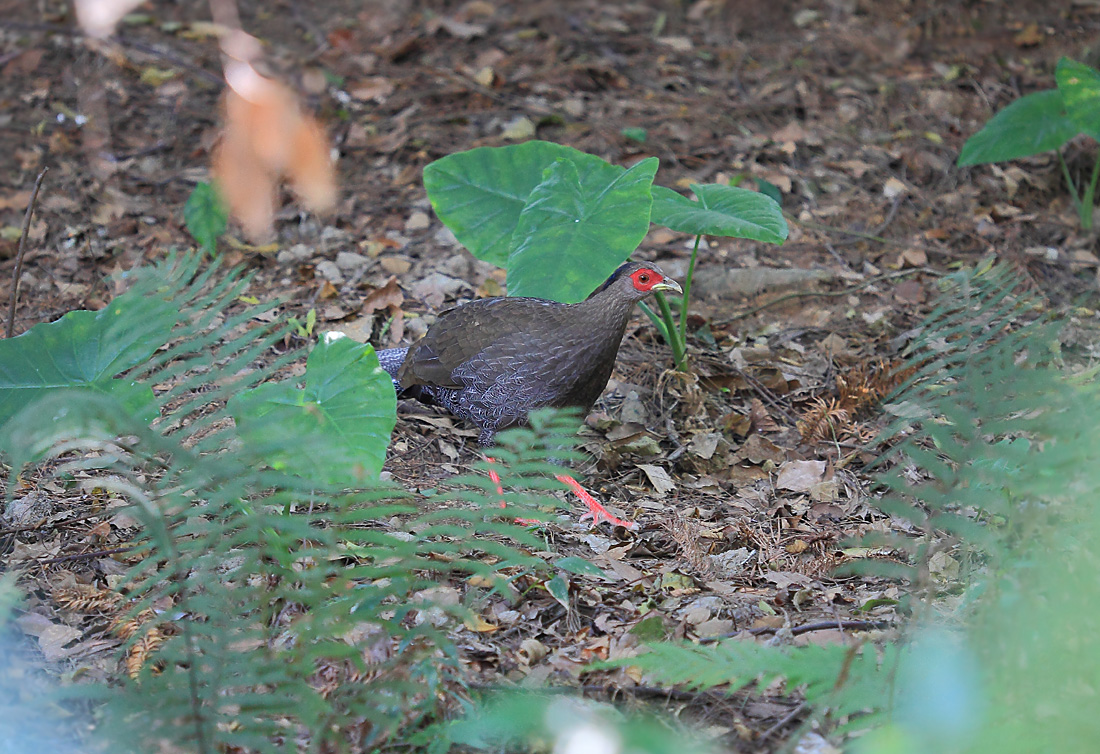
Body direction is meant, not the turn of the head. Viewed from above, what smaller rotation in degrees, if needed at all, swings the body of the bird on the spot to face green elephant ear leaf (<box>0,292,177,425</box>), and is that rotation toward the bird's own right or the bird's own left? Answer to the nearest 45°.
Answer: approximately 135° to the bird's own right

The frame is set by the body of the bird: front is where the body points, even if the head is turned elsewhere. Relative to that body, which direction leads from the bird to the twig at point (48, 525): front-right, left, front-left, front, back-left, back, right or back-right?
back-right

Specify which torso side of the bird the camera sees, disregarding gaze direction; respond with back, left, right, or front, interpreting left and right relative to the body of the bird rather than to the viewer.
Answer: right

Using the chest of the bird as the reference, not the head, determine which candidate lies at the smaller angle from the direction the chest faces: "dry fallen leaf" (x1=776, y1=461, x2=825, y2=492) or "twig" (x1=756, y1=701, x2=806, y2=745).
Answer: the dry fallen leaf

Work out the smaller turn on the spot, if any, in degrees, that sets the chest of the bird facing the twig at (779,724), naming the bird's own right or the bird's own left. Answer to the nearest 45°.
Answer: approximately 90° to the bird's own right

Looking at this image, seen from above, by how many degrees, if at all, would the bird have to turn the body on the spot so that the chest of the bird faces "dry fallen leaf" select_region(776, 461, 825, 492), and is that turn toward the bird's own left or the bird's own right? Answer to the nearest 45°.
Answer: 0° — it already faces it

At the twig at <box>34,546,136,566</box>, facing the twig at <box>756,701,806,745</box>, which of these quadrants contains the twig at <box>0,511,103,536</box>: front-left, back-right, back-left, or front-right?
back-left

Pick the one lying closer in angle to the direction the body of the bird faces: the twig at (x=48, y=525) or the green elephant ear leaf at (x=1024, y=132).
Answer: the green elephant ear leaf
